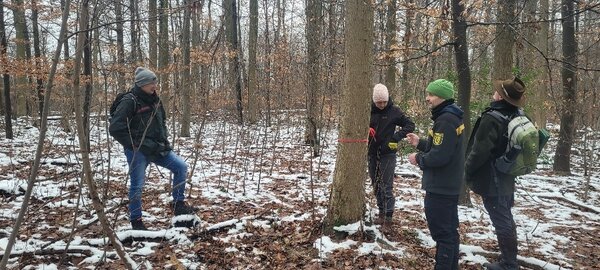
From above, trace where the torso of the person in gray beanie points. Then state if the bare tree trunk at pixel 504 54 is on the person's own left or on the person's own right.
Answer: on the person's own left

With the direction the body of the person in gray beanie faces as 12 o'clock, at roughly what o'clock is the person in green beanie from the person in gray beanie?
The person in green beanie is roughly at 12 o'clock from the person in gray beanie.

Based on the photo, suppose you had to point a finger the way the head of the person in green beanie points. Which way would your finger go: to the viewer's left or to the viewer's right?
to the viewer's left

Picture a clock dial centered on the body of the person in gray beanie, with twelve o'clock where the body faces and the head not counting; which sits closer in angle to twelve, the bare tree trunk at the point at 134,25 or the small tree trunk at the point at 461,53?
the small tree trunk

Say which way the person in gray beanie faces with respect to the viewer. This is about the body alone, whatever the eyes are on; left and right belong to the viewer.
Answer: facing the viewer and to the right of the viewer

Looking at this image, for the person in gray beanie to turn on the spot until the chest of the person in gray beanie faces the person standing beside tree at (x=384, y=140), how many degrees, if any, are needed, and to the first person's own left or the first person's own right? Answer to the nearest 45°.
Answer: approximately 45° to the first person's own left

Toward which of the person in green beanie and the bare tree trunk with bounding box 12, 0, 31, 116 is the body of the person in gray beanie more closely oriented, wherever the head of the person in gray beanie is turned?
the person in green beanie

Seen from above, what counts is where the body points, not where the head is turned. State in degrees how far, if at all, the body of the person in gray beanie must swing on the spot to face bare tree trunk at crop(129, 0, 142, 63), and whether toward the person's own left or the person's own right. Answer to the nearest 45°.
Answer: approximately 135° to the person's own left

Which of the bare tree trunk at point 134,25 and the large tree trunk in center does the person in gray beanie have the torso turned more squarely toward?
the large tree trunk in center

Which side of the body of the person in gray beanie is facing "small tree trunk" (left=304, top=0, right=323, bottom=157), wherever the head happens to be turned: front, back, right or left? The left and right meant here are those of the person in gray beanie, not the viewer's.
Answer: left

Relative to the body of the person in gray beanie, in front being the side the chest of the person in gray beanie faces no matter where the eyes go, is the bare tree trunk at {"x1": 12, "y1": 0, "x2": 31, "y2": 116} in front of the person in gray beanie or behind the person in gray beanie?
behind
